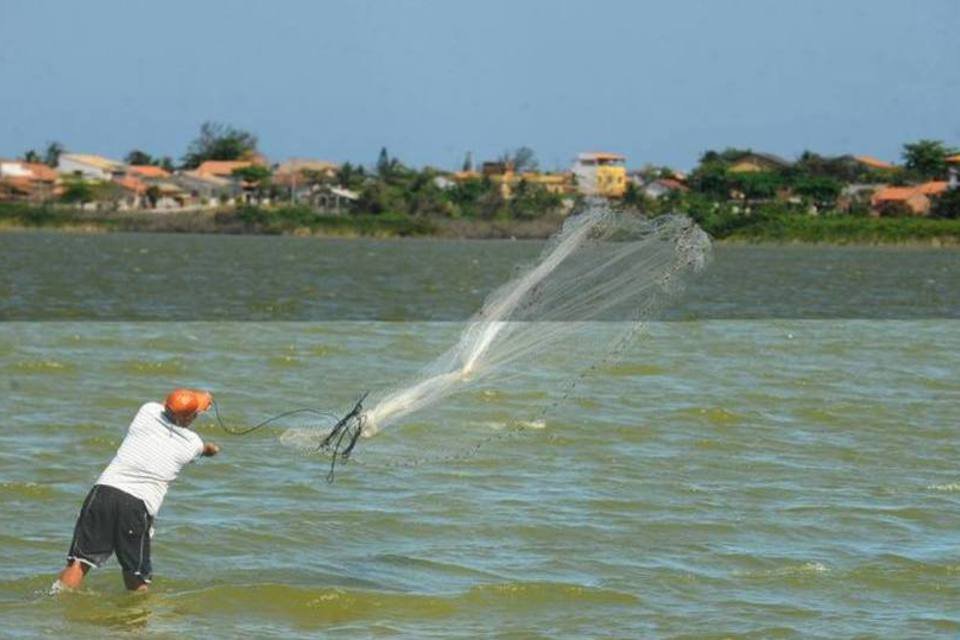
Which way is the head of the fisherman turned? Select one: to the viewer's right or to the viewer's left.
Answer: to the viewer's right

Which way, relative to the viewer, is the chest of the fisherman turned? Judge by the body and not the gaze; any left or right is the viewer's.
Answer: facing away from the viewer and to the right of the viewer
